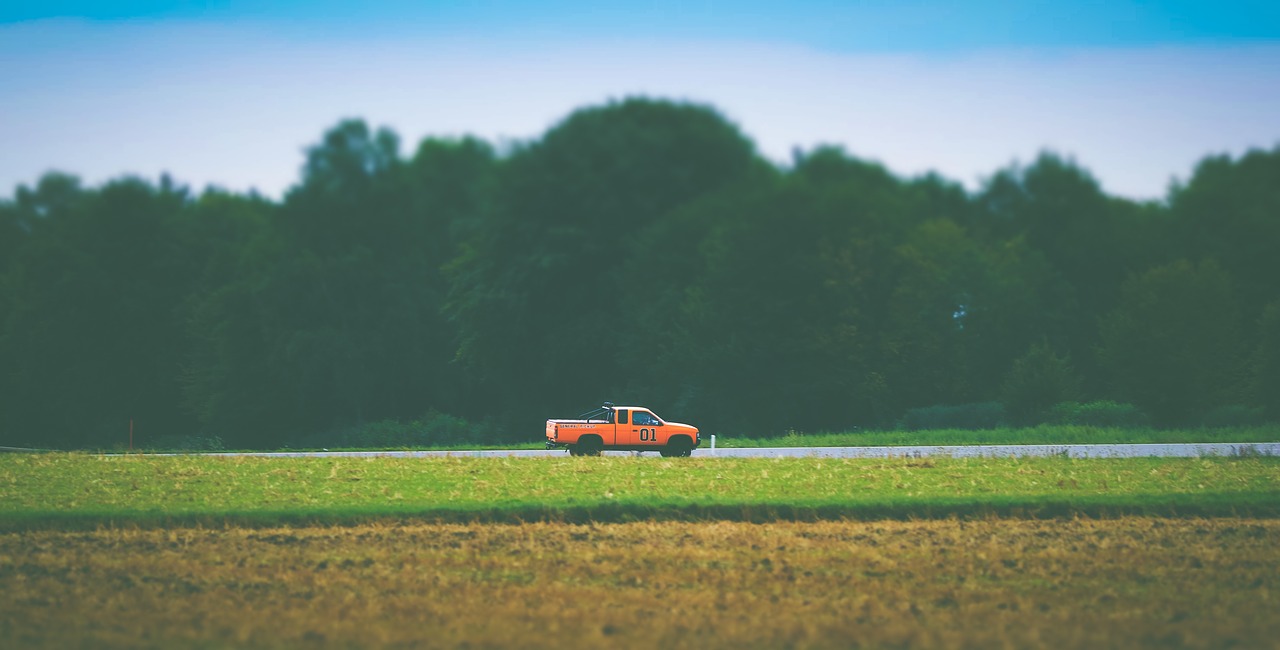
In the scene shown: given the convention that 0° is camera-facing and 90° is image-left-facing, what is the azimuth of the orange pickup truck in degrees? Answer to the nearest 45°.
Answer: approximately 270°
